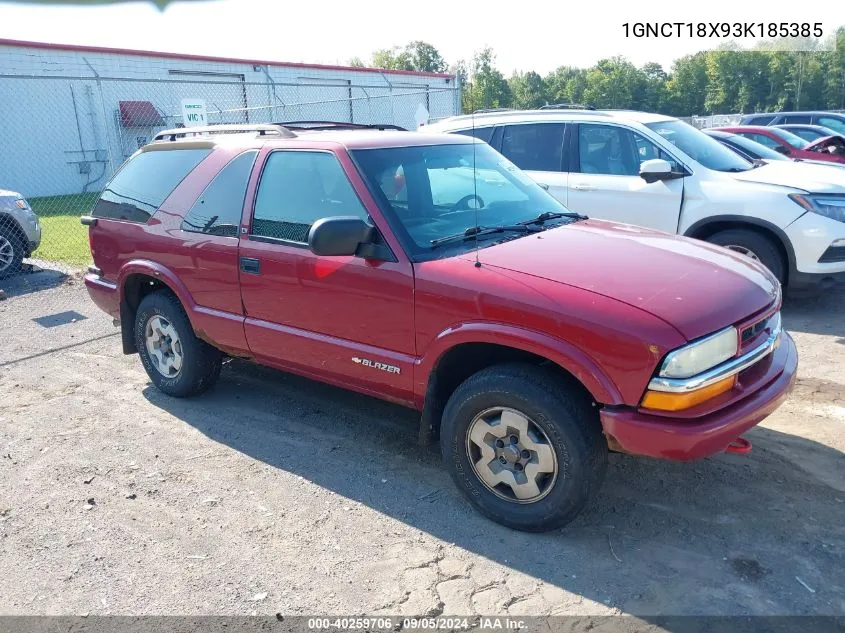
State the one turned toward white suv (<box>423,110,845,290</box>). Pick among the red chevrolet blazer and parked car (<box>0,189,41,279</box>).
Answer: the parked car

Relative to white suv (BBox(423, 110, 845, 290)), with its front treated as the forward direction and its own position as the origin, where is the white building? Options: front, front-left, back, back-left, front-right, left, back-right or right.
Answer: back

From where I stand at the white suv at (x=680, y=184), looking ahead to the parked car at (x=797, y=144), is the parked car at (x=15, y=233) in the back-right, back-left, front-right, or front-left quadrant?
back-left

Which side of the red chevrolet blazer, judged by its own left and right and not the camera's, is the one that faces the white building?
back

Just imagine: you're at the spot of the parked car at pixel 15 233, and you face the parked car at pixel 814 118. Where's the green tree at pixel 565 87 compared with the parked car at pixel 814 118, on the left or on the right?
left

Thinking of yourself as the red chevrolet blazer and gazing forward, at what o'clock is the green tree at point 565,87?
The green tree is roughly at 8 o'clock from the red chevrolet blazer.

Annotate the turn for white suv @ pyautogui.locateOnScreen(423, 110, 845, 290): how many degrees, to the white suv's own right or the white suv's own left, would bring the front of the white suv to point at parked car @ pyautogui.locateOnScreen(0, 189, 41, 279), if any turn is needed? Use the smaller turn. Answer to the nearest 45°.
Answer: approximately 135° to the white suv's own right

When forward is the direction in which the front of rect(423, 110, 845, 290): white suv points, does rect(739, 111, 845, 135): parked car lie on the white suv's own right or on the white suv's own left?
on the white suv's own left

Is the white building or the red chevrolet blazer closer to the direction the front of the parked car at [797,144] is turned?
the red chevrolet blazer

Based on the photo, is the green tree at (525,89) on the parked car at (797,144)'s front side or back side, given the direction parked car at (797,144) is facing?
on the back side

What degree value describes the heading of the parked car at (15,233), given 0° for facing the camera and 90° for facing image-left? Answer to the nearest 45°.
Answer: approximately 315°

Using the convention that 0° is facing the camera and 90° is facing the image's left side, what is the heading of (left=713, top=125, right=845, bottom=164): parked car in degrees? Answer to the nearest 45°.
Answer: approximately 315°

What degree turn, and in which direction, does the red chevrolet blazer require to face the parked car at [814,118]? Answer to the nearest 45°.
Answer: approximately 90° to its left

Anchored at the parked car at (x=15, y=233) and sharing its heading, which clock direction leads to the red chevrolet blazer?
The red chevrolet blazer is roughly at 1 o'clock from the parked car.

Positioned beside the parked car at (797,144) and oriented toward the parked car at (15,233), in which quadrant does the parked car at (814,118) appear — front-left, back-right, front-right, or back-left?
back-right
